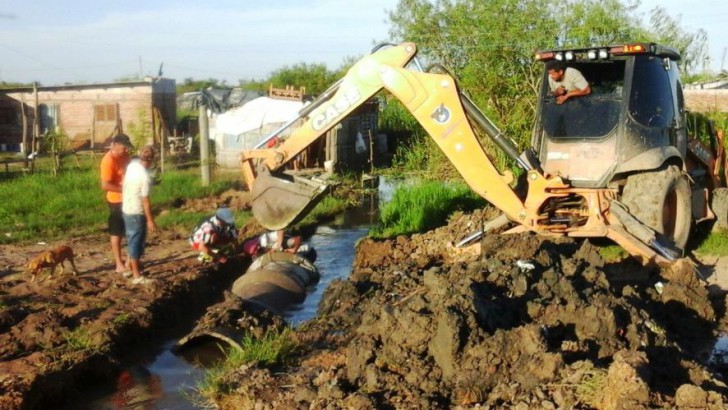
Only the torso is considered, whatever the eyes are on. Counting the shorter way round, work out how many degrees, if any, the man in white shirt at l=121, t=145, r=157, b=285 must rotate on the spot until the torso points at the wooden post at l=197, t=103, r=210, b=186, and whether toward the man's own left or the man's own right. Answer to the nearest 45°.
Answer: approximately 90° to the man's own left

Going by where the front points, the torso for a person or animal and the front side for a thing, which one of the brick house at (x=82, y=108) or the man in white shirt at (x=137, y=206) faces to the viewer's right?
the man in white shirt

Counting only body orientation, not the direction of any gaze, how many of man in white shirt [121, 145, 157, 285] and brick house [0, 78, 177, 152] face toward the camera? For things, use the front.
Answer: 1

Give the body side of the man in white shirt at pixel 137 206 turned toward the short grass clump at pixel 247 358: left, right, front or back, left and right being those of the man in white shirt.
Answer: right

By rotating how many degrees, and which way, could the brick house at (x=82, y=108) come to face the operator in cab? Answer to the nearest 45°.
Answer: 0° — it already faces them

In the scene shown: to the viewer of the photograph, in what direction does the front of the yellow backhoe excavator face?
facing away from the viewer and to the right of the viewer

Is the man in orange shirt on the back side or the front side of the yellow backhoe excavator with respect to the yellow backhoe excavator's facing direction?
on the back side

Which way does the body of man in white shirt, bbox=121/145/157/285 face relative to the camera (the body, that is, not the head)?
to the viewer's right

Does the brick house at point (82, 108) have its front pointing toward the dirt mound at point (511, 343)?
yes

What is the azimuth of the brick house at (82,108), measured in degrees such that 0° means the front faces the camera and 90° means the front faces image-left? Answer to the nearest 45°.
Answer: approximately 0°

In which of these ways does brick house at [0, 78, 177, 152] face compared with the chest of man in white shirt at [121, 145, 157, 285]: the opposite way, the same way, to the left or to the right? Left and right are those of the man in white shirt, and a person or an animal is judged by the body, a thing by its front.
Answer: to the right

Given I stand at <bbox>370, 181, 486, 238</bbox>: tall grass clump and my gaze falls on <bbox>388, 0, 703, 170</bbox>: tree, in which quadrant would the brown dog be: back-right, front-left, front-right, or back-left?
back-left

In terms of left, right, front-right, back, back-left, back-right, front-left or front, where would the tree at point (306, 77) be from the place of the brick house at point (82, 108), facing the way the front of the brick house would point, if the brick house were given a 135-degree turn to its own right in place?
right

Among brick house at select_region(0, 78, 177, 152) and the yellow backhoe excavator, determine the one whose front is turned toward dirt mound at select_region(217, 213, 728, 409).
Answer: the brick house

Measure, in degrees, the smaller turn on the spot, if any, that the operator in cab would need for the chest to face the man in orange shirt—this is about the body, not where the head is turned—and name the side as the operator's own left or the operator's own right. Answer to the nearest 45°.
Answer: approximately 45° to the operator's own right

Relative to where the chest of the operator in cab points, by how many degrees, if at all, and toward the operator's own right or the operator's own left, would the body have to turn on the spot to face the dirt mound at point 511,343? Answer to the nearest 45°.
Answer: approximately 45° to the operator's own left

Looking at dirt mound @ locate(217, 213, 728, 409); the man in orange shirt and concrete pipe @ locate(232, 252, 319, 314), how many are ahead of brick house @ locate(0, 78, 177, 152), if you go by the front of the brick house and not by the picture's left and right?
3
